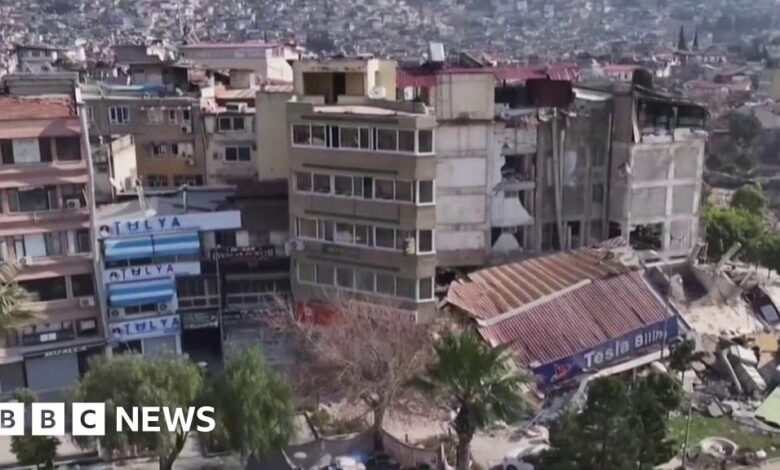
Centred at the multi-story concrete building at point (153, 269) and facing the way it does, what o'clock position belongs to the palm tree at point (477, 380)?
The palm tree is roughly at 11 o'clock from the multi-story concrete building.

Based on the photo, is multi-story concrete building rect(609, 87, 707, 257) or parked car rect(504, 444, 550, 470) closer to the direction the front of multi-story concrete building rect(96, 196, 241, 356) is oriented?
the parked car

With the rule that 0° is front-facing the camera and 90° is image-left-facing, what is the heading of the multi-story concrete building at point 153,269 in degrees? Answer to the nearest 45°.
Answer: approximately 0°

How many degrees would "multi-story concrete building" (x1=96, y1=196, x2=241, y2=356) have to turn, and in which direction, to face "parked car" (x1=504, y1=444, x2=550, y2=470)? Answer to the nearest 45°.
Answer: approximately 45° to its left

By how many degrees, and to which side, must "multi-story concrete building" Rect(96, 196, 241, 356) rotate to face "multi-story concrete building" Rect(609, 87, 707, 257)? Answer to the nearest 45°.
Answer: approximately 90° to its left

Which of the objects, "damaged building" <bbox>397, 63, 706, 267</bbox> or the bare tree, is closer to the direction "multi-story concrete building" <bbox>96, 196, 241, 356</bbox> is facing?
the bare tree

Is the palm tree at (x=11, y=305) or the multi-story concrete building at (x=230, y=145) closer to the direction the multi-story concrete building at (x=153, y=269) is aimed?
the palm tree

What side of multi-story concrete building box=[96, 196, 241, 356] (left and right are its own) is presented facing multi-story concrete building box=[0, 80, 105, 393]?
right

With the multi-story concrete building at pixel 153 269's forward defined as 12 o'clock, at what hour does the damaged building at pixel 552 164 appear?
The damaged building is roughly at 9 o'clock from the multi-story concrete building.

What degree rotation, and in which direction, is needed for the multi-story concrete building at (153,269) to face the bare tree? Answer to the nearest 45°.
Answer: approximately 45° to its left

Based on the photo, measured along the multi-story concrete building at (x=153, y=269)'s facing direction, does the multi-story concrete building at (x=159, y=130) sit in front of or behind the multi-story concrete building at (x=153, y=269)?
behind

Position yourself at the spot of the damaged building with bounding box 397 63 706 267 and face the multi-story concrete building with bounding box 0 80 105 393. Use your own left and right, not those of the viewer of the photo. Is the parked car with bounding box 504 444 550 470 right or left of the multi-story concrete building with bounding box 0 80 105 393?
left

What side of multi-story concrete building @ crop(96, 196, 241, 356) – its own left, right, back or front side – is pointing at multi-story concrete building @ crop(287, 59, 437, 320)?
left

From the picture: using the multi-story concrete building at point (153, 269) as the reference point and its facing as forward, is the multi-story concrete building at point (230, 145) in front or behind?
behind
